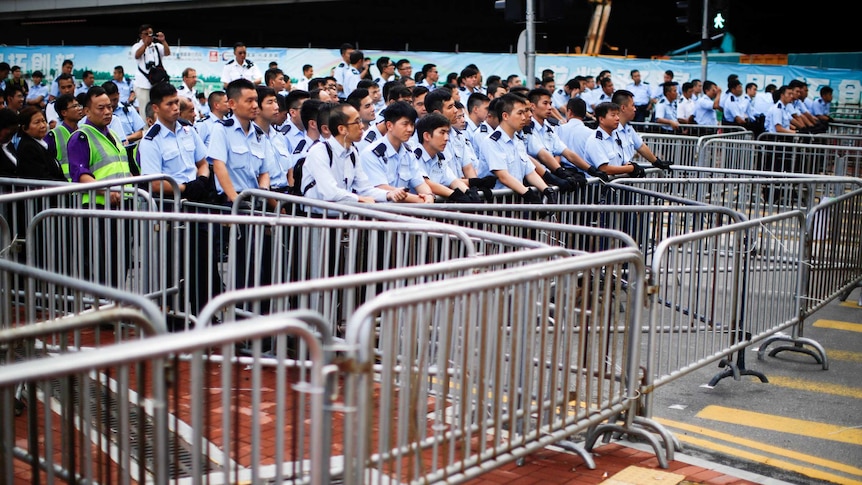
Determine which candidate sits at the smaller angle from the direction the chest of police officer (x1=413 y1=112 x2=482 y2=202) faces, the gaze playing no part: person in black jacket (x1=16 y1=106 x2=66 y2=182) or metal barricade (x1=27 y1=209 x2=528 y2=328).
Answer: the metal barricade

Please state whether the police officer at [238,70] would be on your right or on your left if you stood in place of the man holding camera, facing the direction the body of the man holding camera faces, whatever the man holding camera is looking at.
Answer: on your left

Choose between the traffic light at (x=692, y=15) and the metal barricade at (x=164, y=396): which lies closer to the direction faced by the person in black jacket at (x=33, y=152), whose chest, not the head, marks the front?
the metal barricade

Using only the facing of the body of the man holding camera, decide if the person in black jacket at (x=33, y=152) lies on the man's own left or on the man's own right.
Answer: on the man's own right

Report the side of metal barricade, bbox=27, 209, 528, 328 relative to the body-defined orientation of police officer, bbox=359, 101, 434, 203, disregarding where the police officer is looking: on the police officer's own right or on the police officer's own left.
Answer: on the police officer's own right
